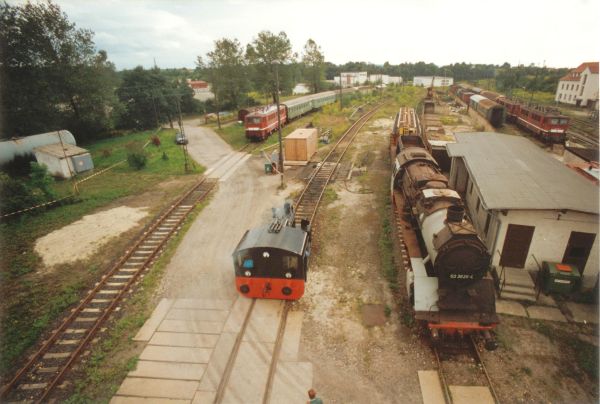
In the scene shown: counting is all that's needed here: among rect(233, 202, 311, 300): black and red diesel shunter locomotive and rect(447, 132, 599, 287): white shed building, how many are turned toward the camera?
2

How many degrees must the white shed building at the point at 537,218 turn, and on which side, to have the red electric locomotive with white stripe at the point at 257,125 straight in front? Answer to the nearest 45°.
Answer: approximately 135° to its right

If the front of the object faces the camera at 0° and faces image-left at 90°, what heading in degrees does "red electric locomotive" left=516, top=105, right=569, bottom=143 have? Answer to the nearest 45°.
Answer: approximately 315°

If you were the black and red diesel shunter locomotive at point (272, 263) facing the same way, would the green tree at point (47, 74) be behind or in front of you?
behind

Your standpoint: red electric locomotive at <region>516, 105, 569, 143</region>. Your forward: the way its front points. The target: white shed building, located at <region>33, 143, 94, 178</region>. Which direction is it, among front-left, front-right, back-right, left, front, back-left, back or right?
right

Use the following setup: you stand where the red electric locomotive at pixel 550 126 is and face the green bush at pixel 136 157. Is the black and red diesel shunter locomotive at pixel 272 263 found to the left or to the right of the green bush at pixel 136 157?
left

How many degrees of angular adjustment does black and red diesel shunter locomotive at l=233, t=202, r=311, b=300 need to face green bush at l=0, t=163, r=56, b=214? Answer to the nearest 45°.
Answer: approximately 135° to its right

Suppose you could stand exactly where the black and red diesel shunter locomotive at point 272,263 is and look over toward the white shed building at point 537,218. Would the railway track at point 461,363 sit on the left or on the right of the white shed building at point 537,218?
right

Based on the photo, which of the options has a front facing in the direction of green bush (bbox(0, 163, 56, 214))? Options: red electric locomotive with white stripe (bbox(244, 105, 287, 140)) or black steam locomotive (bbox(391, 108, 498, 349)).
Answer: the red electric locomotive with white stripe

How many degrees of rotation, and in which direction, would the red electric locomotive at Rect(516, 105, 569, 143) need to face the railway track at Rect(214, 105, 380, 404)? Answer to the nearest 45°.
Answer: approximately 90° to its right

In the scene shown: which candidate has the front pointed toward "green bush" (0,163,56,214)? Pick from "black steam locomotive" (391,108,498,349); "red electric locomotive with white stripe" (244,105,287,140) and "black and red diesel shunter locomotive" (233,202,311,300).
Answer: "red electric locomotive with white stripe" (244,105,287,140)

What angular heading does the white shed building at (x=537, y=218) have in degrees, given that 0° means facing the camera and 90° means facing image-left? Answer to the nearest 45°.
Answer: approximately 0°

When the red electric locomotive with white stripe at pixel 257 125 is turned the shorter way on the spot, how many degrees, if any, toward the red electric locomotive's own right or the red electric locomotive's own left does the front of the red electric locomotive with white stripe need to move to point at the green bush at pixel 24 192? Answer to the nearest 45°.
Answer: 0° — it already faces it
